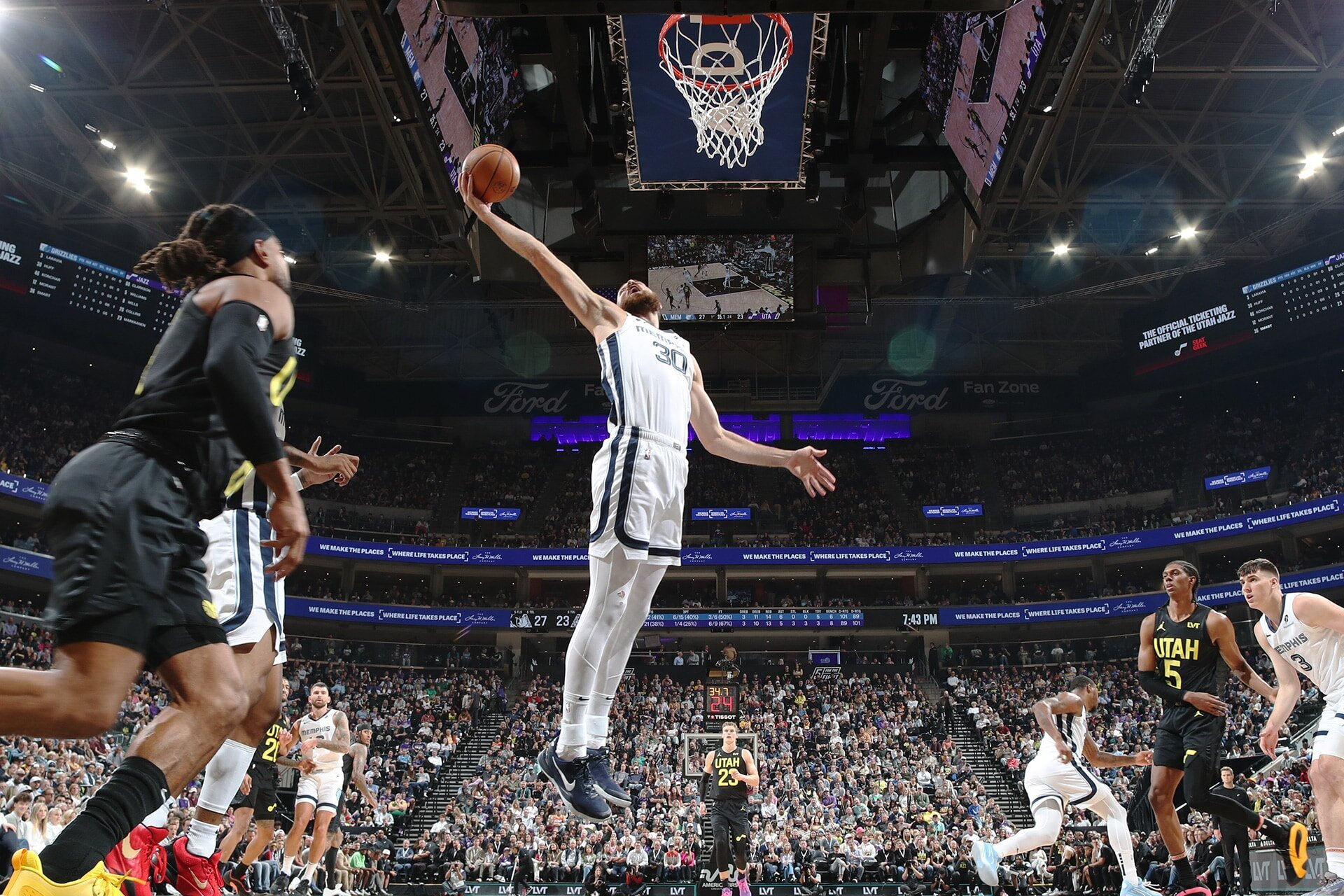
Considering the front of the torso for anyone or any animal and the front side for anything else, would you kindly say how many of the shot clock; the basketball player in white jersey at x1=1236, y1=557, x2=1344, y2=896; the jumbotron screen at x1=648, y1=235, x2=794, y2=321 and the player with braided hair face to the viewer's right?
1

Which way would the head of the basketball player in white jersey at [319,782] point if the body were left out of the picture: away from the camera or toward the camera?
toward the camera

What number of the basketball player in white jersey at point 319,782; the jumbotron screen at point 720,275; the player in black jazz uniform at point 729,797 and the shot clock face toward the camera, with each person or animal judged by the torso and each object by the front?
4

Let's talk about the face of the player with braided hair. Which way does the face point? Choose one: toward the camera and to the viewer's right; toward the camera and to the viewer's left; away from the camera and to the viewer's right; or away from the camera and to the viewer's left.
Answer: away from the camera and to the viewer's right

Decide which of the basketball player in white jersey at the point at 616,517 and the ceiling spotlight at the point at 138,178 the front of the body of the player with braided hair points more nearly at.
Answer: the basketball player in white jersey

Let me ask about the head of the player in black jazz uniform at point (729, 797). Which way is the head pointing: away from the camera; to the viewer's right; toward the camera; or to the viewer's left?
toward the camera

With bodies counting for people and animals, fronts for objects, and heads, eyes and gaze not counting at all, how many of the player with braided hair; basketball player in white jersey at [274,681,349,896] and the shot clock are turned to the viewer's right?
1

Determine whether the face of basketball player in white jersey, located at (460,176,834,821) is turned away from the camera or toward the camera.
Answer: toward the camera

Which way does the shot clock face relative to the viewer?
toward the camera

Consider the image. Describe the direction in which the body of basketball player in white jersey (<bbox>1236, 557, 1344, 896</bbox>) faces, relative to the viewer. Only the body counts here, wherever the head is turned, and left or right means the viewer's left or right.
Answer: facing the viewer and to the left of the viewer

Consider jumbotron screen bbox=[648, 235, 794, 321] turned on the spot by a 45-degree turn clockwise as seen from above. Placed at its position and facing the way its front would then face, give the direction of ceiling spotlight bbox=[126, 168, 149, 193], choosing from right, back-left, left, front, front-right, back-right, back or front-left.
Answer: front-right

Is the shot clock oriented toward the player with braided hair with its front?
yes

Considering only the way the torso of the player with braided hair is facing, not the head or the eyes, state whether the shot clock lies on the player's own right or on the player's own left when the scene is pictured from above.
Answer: on the player's own left

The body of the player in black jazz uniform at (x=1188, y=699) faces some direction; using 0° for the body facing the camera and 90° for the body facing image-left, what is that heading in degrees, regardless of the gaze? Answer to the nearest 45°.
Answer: approximately 45°

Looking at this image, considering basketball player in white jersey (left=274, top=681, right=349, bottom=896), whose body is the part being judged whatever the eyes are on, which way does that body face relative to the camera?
toward the camera

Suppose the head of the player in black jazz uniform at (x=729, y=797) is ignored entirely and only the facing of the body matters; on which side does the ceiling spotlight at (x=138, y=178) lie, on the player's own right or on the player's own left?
on the player's own right

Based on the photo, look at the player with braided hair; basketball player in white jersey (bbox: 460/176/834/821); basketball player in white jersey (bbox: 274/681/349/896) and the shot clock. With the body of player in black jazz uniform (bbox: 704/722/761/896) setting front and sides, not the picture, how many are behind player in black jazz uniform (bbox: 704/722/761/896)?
1

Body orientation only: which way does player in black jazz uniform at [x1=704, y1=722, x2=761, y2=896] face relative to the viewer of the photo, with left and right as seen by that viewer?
facing the viewer
